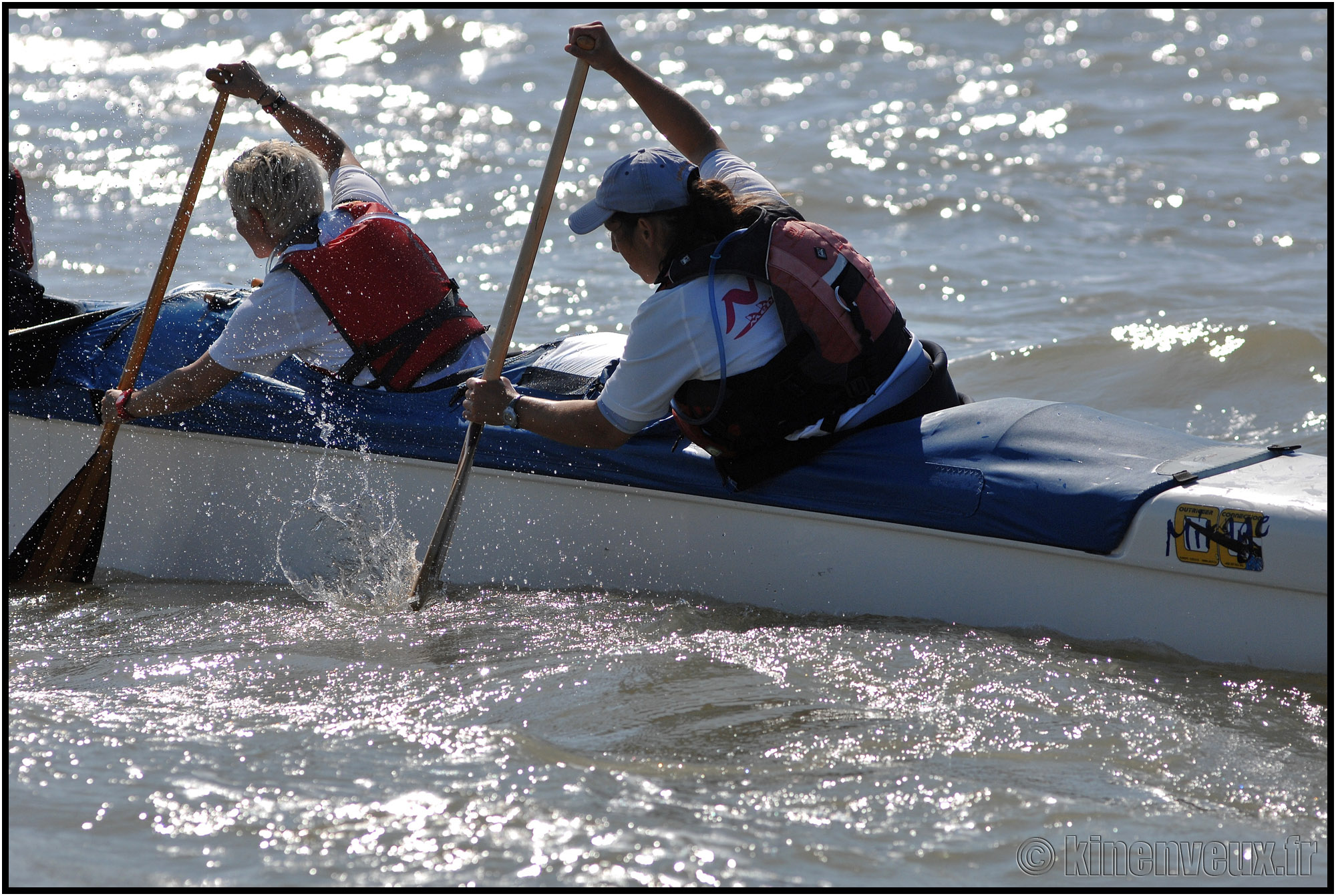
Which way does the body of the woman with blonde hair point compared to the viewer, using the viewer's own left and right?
facing away from the viewer and to the left of the viewer

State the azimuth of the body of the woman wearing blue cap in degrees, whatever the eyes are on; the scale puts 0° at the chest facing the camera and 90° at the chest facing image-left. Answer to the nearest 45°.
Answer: approximately 135°

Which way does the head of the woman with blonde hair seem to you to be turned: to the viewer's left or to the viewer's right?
to the viewer's left

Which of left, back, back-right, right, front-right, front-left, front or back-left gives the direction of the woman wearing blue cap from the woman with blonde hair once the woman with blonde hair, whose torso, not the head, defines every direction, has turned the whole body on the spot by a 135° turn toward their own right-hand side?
front-right
